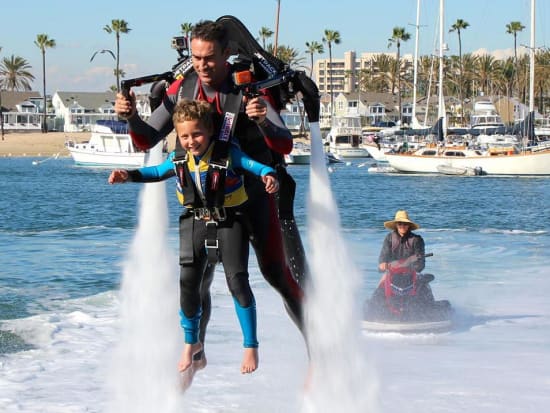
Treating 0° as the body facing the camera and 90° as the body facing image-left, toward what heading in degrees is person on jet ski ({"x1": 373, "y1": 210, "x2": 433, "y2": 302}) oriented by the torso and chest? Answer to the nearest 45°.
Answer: approximately 0°

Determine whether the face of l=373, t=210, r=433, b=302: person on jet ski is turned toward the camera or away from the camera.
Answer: toward the camera

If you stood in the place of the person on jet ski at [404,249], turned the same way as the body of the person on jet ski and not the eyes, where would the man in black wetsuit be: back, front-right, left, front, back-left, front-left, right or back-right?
front

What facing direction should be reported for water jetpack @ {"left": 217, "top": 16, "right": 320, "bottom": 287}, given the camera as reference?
facing the viewer and to the left of the viewer

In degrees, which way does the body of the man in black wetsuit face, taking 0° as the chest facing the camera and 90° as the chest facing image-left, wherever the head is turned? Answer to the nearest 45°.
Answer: approximately 45°

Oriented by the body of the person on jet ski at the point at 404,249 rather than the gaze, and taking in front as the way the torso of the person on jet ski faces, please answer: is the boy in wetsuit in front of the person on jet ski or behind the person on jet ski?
in front

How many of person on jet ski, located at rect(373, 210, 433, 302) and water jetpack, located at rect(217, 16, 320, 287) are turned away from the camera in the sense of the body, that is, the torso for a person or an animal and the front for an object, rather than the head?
0

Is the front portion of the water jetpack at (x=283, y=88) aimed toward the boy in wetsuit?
yes

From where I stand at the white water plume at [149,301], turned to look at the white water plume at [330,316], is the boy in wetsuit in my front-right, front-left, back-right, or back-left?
front-right
